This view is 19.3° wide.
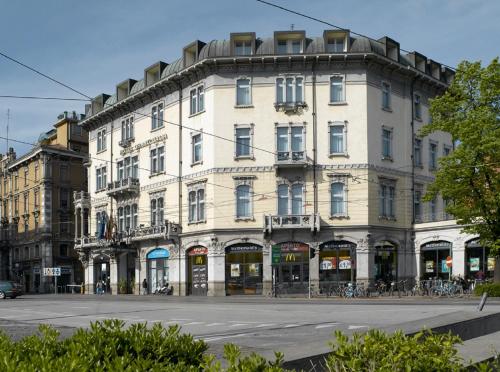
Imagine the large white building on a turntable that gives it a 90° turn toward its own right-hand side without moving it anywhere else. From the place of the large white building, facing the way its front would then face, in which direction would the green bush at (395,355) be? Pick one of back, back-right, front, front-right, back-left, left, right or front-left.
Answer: left

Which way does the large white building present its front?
toward the camera

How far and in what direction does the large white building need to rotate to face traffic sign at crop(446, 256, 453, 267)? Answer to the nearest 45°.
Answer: approximately 90° to its left

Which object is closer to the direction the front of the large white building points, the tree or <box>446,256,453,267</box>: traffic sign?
the tree

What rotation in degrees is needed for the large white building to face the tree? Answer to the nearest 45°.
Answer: approximately 45° to its left
